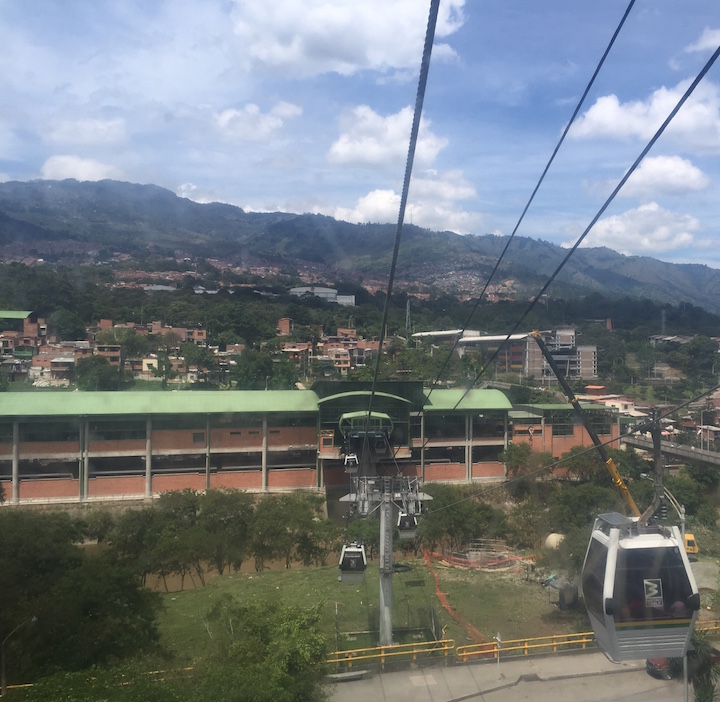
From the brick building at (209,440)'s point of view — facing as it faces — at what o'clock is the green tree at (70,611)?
The green tree is roughly at 12 o'clock from the brick building.

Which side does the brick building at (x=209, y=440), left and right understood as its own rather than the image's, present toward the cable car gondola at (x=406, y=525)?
front

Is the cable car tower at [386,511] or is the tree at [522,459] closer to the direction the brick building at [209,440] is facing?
the cable car tower

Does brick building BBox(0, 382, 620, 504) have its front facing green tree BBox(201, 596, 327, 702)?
yes

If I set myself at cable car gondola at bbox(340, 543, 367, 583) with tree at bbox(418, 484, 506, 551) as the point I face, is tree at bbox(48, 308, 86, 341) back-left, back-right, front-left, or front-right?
front-left

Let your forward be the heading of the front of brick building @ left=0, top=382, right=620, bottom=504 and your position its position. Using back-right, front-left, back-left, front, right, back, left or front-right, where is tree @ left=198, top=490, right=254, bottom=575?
front

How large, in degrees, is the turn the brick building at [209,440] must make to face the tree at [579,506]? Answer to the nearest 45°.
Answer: approximately 45° to its left

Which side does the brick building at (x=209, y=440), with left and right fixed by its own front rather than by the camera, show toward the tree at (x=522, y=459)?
left

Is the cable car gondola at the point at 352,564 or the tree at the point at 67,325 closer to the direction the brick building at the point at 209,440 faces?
the cable car gondola

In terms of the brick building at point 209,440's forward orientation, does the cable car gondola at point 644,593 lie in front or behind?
in front

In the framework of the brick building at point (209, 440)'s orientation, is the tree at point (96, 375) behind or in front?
behind

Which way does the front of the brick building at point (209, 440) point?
toward the camera

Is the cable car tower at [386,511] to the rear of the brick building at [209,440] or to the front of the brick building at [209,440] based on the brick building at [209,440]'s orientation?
to the front
